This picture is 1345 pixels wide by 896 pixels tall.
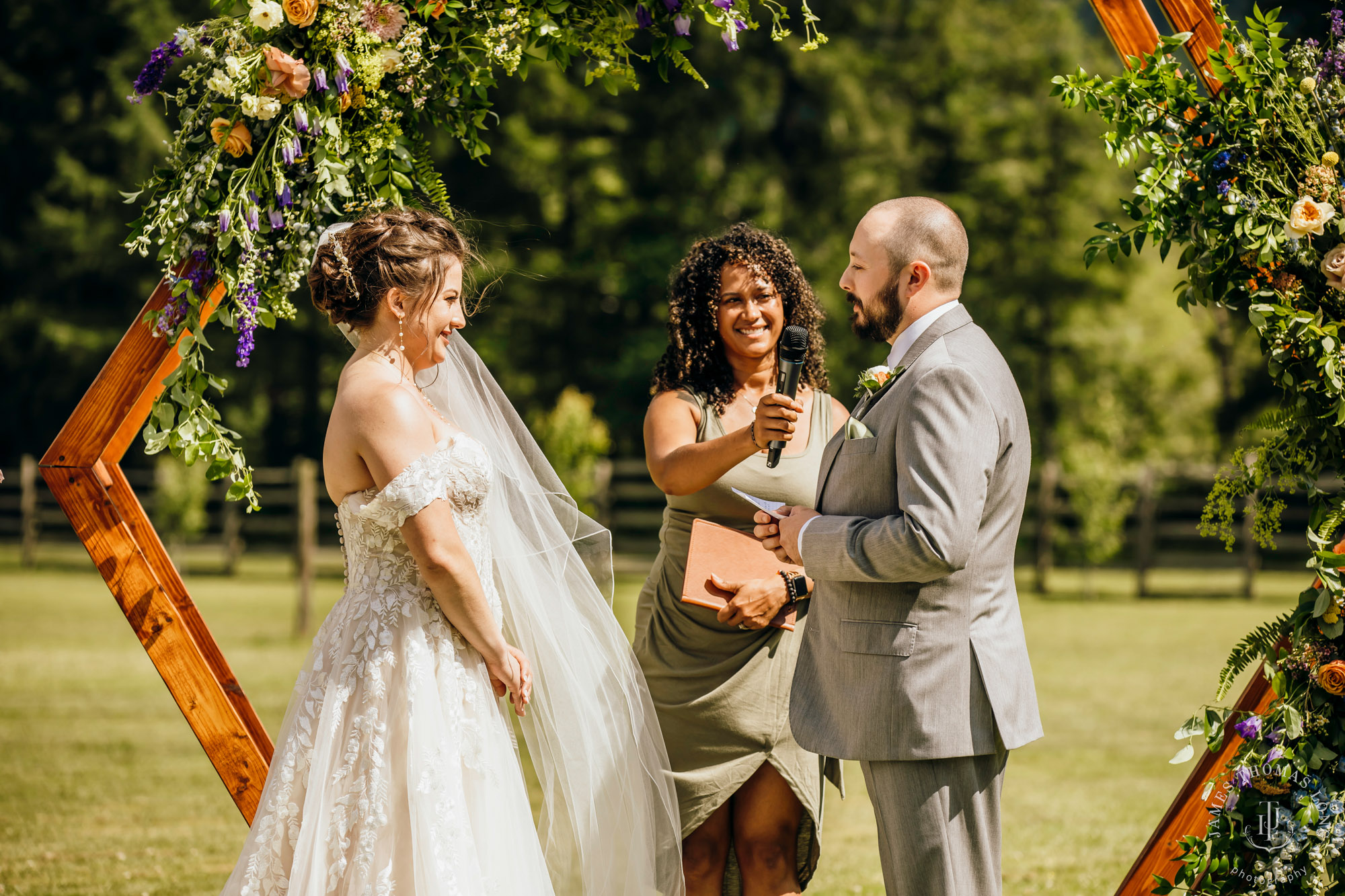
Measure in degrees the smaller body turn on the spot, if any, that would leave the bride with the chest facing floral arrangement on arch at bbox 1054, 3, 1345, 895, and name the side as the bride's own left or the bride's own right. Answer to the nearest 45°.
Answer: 0° — they already face it

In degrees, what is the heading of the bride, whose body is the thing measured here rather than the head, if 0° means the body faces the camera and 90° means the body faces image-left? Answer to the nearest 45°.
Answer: approximately 270°

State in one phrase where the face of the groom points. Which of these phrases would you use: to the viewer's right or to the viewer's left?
to the viewer's left

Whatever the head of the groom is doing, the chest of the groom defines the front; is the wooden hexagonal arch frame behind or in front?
in front

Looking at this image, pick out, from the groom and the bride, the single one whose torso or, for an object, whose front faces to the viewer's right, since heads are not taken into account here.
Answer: the bride

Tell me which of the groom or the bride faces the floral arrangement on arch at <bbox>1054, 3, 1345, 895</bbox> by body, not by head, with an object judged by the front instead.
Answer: the bride

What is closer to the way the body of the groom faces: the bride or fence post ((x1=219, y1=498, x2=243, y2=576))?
the bride

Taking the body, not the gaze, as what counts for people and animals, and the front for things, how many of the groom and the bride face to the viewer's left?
1

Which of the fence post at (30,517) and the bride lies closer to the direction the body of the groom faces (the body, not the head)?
the bride

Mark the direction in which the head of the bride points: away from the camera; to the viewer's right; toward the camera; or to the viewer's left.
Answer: to the viewer's right

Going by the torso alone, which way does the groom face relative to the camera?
to the viewer's left
